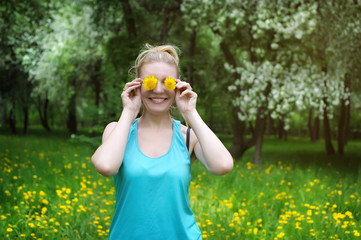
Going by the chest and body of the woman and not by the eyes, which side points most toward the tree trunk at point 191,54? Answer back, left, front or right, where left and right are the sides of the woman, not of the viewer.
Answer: back

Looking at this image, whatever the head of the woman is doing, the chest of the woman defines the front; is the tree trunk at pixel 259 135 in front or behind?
behind

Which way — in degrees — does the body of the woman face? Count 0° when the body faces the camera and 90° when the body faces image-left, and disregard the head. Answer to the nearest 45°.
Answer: approximately 0°

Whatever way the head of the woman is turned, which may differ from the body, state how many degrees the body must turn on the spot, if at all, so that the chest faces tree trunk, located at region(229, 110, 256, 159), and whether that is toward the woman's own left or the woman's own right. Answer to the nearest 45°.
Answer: approximately 180°

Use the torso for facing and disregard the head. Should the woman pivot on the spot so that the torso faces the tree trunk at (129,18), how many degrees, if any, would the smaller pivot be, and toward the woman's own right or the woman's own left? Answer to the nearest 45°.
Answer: approximately 180°
